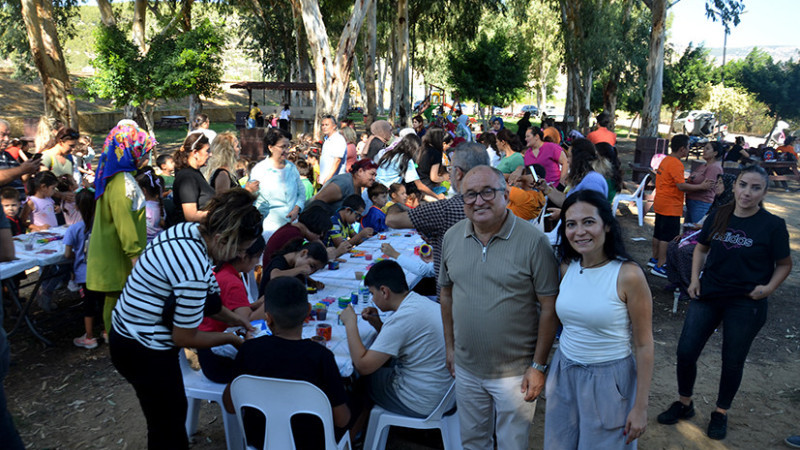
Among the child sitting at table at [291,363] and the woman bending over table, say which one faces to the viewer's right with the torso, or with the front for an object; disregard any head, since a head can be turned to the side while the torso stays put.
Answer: the woman bending over table

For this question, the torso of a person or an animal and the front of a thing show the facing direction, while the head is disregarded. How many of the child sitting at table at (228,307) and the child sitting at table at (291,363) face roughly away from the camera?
1

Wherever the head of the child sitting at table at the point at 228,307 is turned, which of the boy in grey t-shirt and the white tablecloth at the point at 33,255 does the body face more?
the boy in grey t-shirt

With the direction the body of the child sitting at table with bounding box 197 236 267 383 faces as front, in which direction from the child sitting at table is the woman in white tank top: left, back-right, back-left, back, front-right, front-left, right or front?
front-right

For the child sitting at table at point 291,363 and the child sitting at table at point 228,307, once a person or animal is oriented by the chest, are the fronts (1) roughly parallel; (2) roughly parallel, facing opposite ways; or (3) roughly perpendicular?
roughly perpendicular

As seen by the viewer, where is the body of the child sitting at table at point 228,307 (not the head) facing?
to the viewer's right

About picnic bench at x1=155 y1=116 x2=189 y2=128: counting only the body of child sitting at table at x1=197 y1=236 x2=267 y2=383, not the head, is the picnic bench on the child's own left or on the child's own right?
on the child's own left

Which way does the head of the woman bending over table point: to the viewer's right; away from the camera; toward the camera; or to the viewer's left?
to the viewer's right

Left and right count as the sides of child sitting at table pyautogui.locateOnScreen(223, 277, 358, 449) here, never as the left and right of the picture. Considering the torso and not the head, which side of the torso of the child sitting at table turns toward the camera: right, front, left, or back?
back

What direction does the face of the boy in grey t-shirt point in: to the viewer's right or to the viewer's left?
to the viewer's left

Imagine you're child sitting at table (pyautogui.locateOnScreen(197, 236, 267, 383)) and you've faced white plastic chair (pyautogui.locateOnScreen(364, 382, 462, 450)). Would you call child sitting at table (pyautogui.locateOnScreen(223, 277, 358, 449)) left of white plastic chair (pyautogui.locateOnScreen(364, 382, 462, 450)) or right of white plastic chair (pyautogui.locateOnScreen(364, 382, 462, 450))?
right

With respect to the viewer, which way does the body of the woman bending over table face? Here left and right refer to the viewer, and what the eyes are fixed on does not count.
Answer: facing to the right of the viewer

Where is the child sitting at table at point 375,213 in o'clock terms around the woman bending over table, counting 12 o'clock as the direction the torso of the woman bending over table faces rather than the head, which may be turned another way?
The child sitting at table is roughly at 10 o'clock from the woman bending over table.

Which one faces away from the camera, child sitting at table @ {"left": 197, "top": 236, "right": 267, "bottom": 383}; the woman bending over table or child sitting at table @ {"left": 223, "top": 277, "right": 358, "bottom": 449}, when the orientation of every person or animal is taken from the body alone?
child sitting at table @ {"left": 223, "top": 277, "right": 358, "bottom": 449}

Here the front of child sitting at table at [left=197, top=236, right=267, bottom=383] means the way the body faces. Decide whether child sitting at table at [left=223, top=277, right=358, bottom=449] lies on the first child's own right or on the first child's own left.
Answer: on the first child's own right
